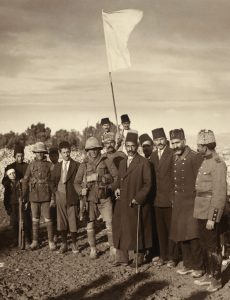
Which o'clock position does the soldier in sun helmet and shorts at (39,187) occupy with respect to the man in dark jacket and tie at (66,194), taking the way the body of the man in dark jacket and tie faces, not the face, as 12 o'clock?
The soldier in sun helmet and shorts is roughly at 4 o'clock from the man in dark jacket and tie.

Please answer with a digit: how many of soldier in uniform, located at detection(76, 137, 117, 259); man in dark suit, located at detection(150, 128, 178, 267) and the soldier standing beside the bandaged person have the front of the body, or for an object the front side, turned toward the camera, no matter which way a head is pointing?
3

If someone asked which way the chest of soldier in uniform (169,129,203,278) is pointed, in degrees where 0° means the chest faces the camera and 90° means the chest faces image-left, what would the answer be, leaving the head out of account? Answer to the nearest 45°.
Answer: approximately 45°

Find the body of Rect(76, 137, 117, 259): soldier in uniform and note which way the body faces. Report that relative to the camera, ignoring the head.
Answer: toward the camera

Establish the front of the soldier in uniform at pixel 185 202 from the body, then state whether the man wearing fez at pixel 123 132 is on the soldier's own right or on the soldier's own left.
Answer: on the soldier's own right

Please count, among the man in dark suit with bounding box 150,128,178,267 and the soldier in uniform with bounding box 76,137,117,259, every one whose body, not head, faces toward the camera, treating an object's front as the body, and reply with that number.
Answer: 2

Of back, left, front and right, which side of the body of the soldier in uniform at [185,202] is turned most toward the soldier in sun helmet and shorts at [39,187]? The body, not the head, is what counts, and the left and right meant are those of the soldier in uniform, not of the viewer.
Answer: right

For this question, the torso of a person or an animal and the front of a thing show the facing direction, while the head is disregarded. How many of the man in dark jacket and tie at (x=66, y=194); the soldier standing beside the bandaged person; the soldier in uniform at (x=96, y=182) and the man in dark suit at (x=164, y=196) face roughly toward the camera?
4

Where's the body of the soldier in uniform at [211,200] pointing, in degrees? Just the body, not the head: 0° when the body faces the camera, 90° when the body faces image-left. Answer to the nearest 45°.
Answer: approximately 45°

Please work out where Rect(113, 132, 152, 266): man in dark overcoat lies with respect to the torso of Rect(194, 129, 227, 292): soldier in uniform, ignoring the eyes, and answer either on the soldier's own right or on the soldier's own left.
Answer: on the soldier's own right

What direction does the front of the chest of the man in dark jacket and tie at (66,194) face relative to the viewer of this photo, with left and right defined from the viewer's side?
facing the viewer
